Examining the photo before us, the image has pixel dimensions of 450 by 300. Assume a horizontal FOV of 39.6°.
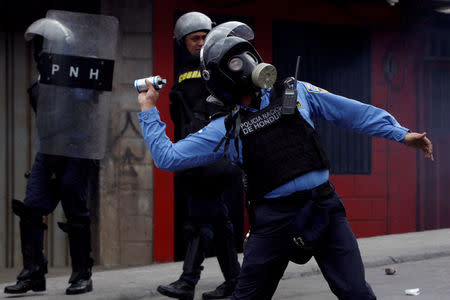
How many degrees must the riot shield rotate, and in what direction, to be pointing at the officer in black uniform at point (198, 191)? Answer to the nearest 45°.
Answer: approximately 45° to its left

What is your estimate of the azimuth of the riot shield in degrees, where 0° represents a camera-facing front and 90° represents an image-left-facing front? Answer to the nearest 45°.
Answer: approximately 0°

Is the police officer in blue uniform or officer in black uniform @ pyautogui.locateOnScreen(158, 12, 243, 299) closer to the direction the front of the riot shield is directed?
the police officer in blue uniform
